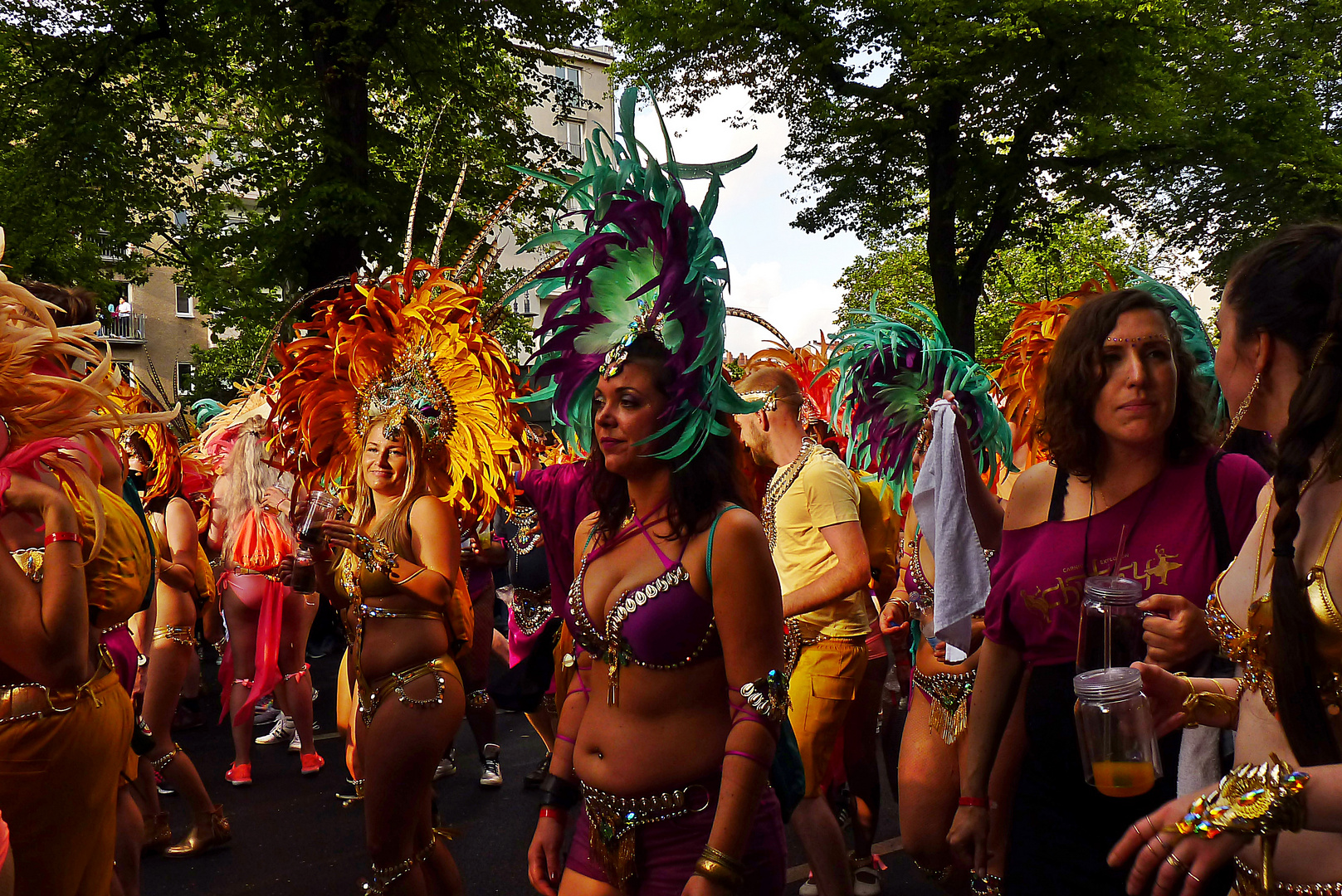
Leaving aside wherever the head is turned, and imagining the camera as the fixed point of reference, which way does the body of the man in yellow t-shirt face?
to the viewer's left

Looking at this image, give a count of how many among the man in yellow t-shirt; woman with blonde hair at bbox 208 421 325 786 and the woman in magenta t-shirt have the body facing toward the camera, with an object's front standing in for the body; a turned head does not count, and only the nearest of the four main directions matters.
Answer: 1

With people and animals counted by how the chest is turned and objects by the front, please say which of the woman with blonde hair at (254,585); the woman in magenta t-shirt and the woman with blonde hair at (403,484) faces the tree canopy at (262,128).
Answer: the woman with blonde hair at (254,585)

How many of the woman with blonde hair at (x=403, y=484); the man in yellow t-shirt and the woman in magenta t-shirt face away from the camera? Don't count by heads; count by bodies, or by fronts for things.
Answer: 0

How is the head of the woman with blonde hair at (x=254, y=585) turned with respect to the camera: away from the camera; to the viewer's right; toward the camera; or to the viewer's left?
away from the camera

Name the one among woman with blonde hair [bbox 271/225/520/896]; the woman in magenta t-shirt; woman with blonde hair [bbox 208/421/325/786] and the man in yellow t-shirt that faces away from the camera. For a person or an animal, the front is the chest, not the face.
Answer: woman with blonde hair [bbox 208/421/325/786]

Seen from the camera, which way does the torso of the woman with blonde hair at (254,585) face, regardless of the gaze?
away from the camera

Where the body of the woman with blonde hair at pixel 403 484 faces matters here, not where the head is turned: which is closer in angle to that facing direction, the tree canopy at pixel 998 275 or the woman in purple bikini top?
the woman in purple bikini top

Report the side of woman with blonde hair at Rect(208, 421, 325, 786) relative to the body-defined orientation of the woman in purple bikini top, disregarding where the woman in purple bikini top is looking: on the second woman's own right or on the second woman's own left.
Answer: on the second woman's own right

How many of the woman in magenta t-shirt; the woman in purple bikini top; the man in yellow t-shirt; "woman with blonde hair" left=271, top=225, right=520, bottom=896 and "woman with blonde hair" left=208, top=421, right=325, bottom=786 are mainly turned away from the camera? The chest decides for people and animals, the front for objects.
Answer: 1

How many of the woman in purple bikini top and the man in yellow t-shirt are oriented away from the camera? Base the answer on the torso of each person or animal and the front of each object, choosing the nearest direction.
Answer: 0

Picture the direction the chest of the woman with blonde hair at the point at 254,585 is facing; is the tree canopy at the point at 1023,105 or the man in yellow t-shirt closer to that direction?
the tree canopy

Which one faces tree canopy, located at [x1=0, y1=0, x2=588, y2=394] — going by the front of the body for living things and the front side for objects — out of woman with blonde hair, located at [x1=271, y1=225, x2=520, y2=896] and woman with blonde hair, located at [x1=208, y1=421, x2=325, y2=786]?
woman with blonde hair, located at [x1=208, y1=421, x2=325, y2=786]

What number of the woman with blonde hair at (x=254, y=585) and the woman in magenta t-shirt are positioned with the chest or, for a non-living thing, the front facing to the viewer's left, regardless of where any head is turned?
0

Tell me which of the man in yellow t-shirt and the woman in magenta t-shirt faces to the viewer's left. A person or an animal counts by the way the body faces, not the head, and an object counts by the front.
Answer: the man in yellow t-shirt

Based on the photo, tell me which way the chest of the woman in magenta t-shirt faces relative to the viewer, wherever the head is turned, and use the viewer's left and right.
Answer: facing the viewer

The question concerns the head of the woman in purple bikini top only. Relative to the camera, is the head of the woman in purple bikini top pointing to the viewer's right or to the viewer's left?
to the viewer's left

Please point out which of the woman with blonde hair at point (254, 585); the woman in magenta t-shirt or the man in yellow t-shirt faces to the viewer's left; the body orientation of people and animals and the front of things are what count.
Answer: the man in yellow t-shirt

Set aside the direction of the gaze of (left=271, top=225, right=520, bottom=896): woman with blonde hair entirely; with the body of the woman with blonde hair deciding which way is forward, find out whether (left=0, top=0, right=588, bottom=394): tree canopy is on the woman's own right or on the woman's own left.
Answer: on the woman's own right

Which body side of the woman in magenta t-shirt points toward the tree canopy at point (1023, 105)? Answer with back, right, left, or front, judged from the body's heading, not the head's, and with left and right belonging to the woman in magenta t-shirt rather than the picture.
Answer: back
